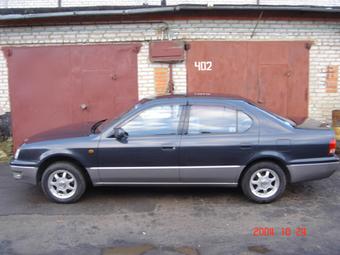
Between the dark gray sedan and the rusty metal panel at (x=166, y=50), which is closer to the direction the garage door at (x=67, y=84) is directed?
the dark gray sedan

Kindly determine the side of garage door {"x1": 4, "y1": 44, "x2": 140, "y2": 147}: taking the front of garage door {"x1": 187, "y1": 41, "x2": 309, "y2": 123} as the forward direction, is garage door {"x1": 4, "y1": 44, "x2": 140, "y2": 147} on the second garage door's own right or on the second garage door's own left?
on the second garage door's own right

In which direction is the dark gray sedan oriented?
to the viewer's left

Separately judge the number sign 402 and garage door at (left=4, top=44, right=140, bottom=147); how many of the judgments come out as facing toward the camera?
2

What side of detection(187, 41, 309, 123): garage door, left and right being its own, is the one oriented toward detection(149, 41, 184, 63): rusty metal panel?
right

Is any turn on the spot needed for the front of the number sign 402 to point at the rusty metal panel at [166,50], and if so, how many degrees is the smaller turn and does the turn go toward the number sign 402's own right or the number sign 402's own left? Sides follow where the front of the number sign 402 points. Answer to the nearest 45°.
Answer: approximately 90° to the number sign 402's own right

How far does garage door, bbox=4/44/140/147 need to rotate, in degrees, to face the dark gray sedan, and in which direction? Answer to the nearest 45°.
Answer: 0° — it already faces it

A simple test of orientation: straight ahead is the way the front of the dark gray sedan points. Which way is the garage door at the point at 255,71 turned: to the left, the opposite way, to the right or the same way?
to the left

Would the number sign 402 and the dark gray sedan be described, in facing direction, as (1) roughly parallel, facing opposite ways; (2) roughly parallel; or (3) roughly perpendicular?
roughly perpendicular

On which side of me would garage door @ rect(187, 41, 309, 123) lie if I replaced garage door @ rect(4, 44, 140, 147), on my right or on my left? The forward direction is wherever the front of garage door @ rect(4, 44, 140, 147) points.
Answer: on my left

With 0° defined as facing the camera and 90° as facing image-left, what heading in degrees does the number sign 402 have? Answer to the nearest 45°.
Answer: approximately 0°

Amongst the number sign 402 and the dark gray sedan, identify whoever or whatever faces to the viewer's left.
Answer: the dark gray sedan
